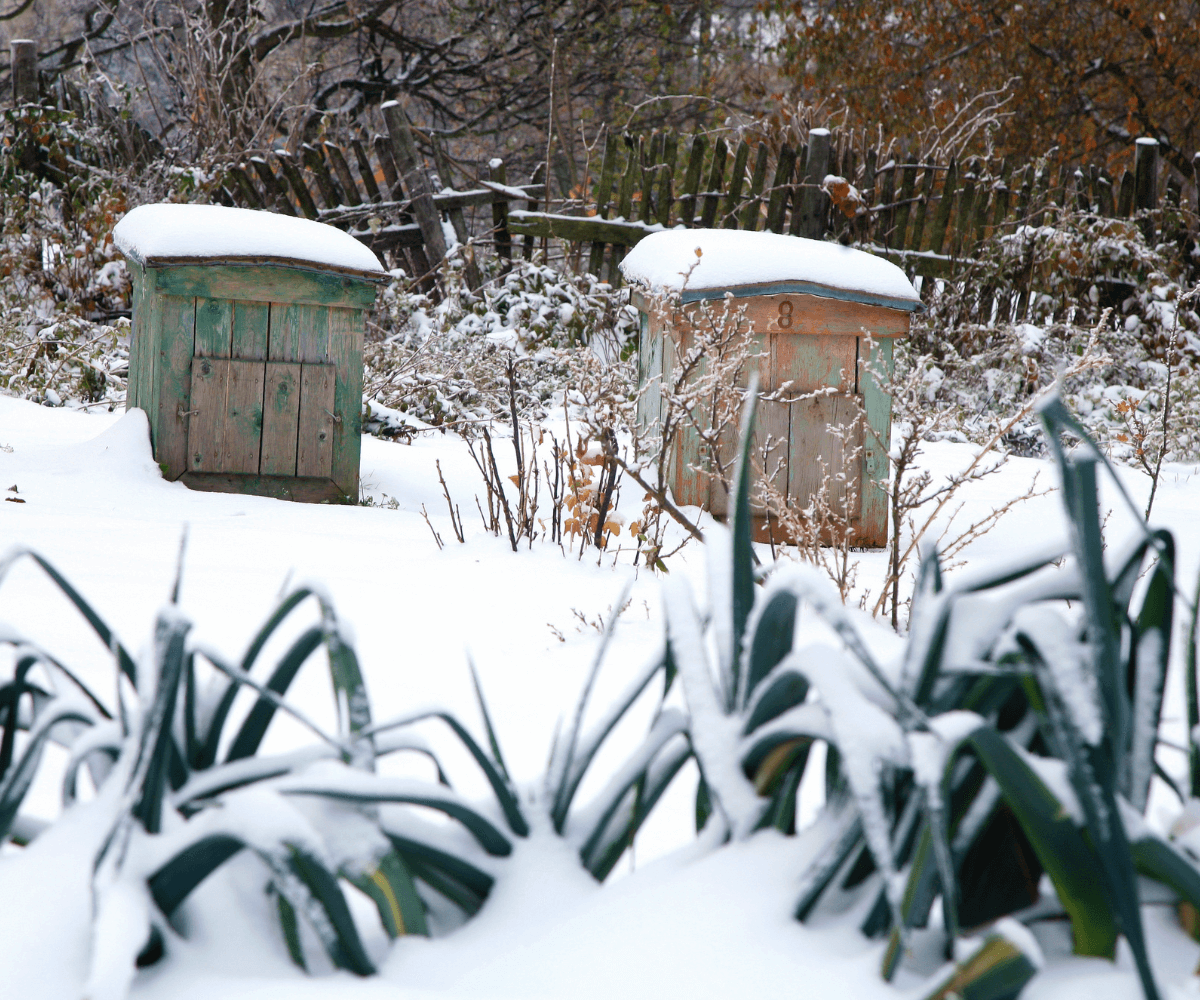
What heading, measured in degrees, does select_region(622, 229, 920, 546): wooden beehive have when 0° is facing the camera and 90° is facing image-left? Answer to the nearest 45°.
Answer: approximately 0°

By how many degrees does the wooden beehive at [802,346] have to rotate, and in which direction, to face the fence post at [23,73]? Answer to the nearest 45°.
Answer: approximately 135° to its right

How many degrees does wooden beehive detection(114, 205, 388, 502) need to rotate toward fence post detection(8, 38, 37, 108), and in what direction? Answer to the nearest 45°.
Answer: approximately 180°

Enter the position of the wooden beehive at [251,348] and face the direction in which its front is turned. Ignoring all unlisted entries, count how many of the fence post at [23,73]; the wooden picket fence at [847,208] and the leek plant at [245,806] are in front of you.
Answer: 1

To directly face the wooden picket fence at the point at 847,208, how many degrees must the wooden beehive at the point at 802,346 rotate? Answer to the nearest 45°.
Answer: approximately 180°

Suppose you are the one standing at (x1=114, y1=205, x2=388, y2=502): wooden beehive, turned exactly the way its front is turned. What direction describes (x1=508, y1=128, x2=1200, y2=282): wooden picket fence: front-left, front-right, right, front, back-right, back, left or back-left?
back-left

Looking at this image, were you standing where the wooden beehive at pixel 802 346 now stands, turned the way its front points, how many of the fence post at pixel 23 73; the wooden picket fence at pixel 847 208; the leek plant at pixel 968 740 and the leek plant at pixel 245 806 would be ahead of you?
2

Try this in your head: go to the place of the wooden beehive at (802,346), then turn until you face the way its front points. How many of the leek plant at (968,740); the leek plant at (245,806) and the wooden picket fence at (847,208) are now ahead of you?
2

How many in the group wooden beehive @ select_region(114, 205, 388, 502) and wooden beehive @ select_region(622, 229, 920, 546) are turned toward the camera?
2

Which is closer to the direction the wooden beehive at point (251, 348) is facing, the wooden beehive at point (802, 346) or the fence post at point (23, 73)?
the wooden beehive

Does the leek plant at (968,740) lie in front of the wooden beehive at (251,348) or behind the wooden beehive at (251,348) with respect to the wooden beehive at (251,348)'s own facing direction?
in front

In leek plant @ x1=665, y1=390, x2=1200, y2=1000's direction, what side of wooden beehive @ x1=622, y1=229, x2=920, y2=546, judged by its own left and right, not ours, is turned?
front

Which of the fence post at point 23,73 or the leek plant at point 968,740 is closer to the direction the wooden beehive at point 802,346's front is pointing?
the leek plant
